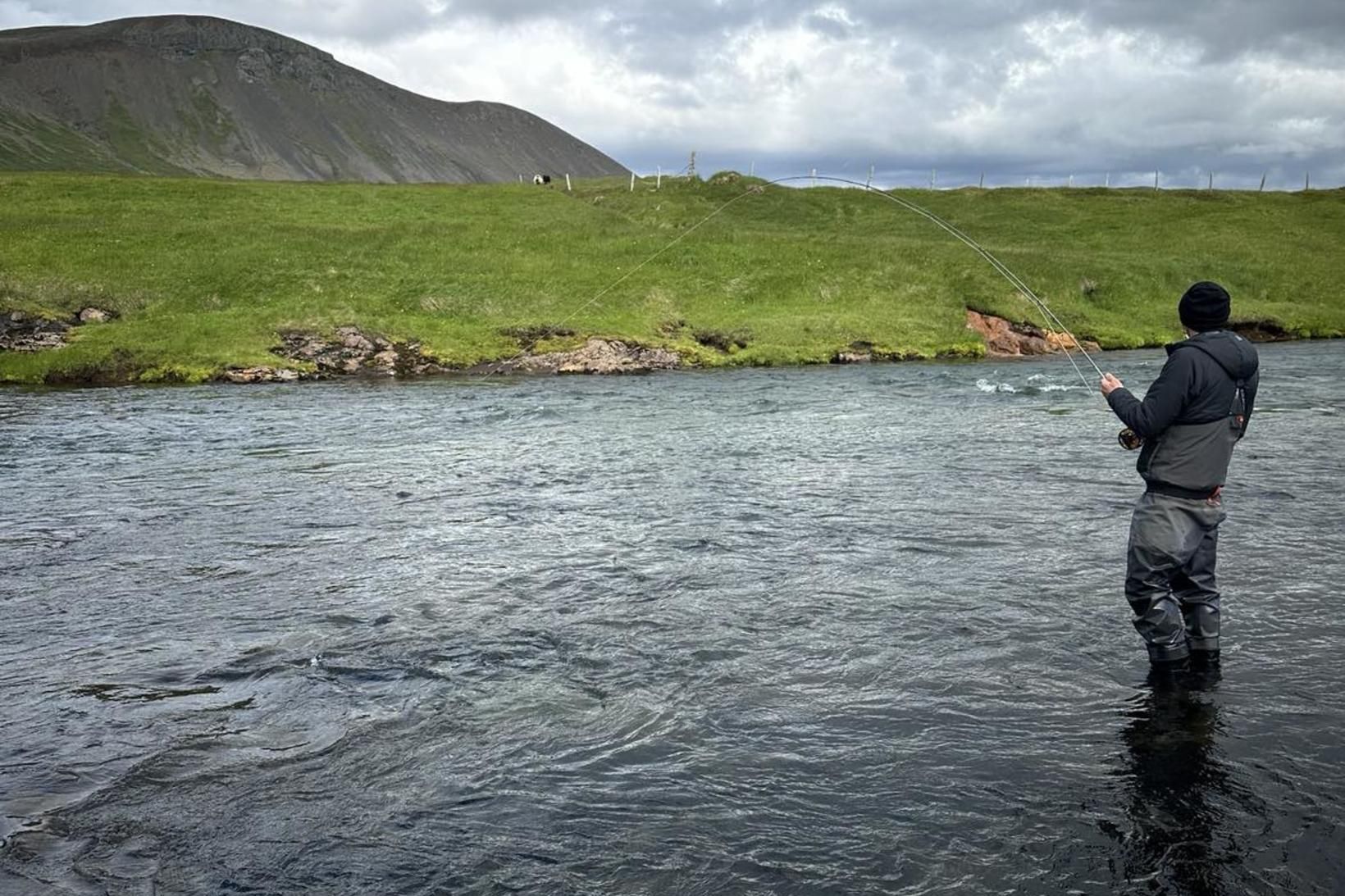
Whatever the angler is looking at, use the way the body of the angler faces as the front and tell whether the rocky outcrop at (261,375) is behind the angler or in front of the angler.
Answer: in front

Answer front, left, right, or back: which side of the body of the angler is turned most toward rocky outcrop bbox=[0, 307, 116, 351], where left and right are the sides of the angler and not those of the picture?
front

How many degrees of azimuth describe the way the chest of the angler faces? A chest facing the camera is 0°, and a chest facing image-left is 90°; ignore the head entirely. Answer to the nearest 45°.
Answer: approximately 135°

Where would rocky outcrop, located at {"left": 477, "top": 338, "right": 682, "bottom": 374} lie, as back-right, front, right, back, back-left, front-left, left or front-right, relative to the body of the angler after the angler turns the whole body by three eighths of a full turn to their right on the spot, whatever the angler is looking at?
back-left

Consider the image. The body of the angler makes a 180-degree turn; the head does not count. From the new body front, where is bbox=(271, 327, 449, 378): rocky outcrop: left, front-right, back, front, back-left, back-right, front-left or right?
back
